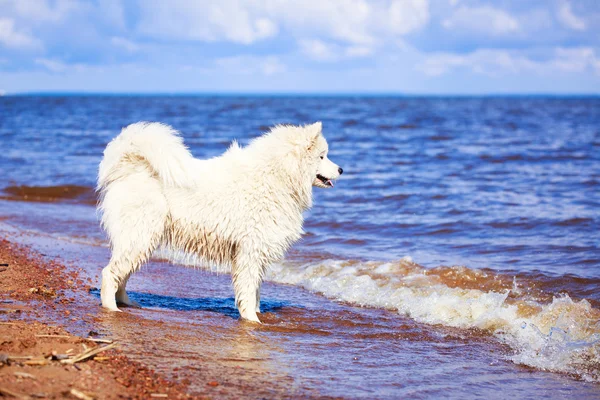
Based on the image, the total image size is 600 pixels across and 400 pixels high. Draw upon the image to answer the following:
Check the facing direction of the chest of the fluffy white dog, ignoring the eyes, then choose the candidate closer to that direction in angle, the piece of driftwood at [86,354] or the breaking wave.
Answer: the breaking wave

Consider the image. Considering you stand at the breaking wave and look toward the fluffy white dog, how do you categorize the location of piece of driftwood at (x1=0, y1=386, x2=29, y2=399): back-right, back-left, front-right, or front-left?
front-left

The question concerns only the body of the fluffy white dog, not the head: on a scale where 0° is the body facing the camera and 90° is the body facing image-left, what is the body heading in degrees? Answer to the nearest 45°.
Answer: approximately 270°

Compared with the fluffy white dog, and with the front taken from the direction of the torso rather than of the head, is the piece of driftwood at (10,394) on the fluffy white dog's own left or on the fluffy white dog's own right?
on the fluffy white dog's own right

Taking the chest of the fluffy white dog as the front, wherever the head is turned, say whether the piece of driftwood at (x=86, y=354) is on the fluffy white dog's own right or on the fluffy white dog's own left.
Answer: on the fluffy white dog's own right

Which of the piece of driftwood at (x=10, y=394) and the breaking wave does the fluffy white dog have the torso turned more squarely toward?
the breaking wave

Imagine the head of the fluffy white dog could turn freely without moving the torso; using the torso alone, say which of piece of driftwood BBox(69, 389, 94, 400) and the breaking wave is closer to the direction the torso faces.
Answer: the breaking wave

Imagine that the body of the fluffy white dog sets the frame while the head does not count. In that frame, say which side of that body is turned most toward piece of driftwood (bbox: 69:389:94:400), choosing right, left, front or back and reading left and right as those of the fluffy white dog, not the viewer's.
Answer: right

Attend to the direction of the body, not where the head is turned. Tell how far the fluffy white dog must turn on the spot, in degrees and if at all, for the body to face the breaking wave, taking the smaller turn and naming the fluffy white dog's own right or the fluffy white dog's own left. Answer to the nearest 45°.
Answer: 0° — it already faces it
